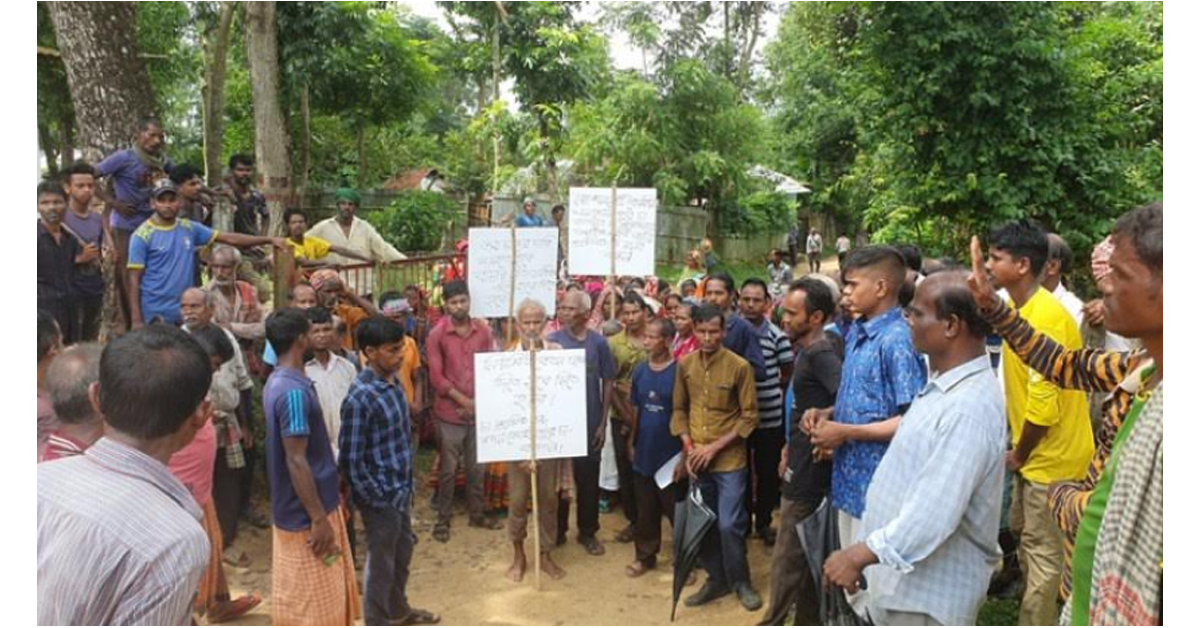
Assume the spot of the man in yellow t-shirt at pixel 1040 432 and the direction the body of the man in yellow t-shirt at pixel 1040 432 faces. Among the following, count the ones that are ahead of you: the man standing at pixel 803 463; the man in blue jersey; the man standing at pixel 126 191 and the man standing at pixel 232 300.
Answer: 4

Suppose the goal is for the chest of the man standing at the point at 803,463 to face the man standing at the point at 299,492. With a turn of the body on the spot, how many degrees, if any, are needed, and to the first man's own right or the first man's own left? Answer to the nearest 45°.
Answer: approximately 45° to the first man's own left

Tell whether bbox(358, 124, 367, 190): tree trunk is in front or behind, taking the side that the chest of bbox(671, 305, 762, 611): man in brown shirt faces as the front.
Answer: behind

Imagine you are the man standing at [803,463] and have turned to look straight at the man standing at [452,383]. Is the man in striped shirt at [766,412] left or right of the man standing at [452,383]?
right

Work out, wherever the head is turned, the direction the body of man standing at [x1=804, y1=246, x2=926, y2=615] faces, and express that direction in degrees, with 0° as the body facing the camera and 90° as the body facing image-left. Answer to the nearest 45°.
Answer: approximately 90°

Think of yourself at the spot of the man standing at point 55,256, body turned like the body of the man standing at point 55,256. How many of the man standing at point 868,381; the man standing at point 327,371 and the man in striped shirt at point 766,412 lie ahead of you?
3

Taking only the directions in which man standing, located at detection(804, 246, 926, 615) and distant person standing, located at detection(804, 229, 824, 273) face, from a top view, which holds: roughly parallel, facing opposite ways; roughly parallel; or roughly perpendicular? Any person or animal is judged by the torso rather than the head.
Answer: roughly perpendicular

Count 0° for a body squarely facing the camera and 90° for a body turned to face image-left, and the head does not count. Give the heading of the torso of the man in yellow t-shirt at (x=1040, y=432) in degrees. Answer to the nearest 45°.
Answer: approximately 90°

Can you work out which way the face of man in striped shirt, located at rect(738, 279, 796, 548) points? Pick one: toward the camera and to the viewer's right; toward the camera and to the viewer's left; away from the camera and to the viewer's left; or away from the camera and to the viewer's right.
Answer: toward the camera and to the viewer's left

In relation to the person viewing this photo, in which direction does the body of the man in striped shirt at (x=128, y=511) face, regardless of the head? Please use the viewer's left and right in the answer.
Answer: facing away from the viewer and to the right of the viewer

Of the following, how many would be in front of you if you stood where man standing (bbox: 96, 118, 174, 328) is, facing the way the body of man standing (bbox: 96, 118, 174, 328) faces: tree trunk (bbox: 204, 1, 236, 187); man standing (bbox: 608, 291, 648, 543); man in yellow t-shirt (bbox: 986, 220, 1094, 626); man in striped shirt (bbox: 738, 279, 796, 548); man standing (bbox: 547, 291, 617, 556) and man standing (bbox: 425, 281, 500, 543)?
5
